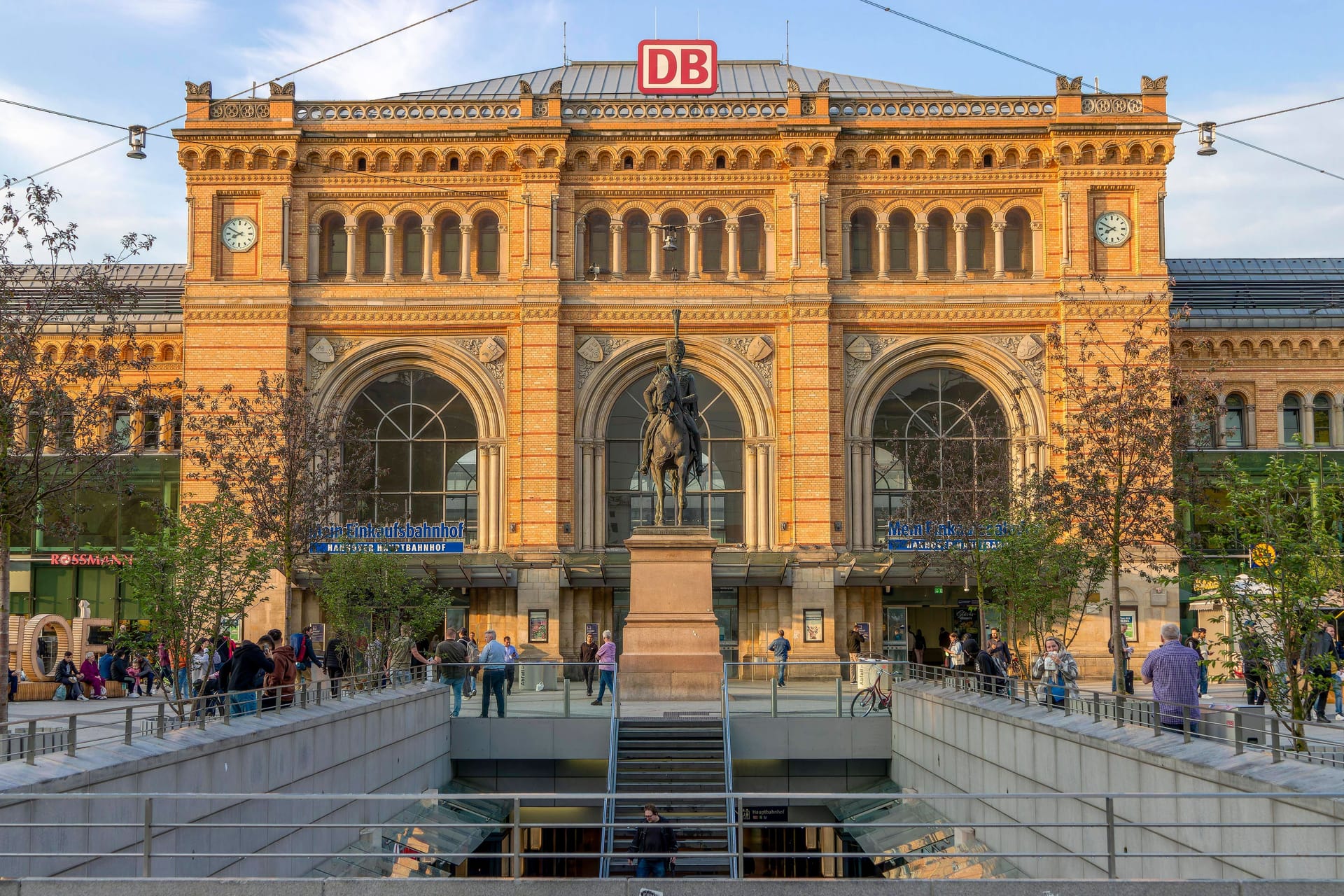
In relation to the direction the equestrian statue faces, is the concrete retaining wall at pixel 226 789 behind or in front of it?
in front

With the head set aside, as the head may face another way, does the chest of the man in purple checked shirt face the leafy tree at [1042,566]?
yes

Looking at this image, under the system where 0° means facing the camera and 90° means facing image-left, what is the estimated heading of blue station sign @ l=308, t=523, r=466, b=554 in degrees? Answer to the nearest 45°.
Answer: approximately 0°

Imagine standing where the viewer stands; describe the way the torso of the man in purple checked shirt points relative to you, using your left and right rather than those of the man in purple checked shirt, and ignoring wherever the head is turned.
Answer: facing away from the viewer
